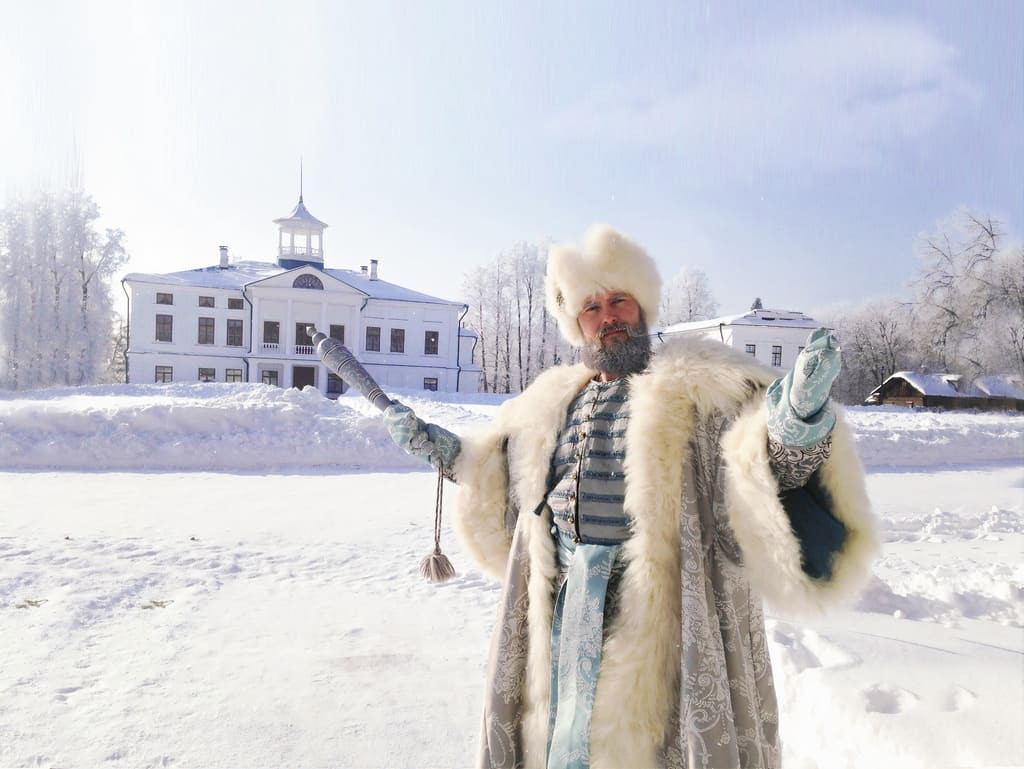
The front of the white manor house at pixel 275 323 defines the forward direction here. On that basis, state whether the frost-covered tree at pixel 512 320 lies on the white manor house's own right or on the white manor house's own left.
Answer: on the white manor house's own left

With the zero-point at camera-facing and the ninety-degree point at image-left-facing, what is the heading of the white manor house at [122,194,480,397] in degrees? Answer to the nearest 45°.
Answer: approximately 0°

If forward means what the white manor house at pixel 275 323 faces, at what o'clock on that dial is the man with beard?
The man with beard is roughly at 12 o'clock from the white manor house.

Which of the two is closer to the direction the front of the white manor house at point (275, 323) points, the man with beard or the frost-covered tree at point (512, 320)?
the man with beard

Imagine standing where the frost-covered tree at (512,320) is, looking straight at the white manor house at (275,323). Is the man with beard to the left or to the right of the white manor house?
left

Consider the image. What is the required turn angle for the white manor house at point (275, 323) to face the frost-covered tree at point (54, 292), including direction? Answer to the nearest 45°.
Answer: approximately 90° to its right
